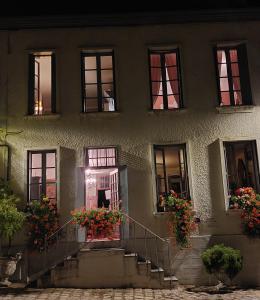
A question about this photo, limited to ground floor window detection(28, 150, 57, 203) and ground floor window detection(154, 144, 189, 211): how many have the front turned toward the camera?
2

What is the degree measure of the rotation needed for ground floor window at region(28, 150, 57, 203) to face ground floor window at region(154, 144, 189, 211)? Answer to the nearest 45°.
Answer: approximately 90° to its left

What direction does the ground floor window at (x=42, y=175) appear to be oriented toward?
toward the camera

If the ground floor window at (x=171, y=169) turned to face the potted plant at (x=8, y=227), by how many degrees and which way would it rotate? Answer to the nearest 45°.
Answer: approximately 90° to its right

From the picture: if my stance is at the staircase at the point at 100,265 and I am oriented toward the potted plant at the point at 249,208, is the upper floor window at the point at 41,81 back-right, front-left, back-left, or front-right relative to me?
back-left

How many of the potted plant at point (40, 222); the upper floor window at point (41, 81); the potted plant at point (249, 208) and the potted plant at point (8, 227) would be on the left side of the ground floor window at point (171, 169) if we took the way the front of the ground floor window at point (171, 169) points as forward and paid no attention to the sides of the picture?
1

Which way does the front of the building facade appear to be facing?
toward the camera
